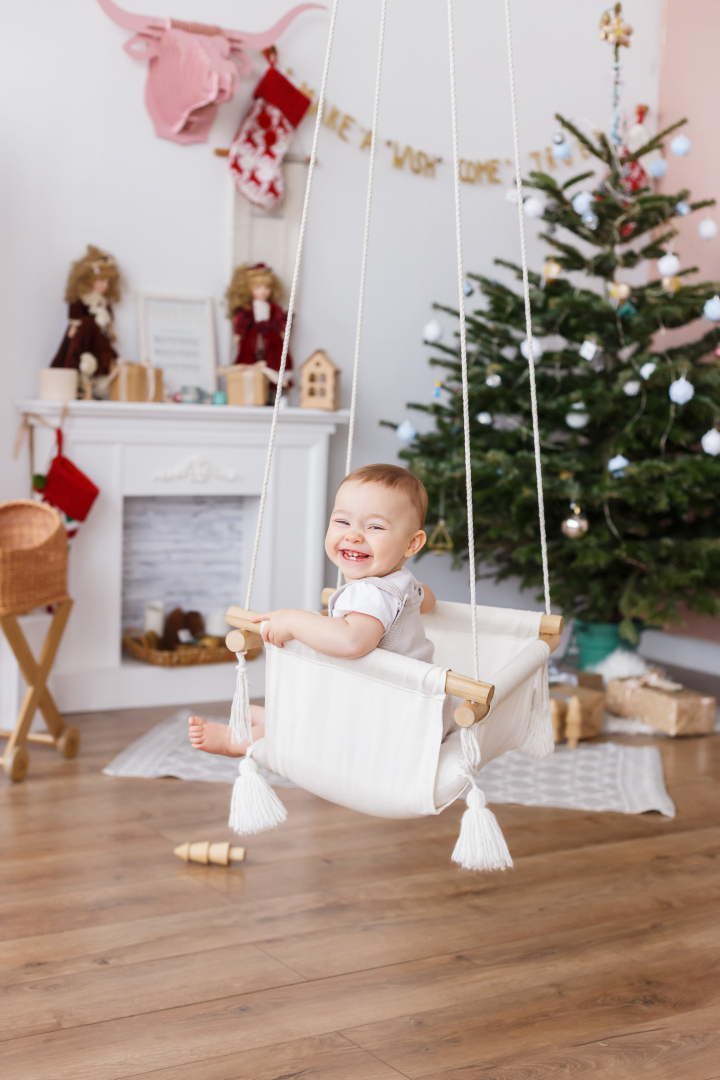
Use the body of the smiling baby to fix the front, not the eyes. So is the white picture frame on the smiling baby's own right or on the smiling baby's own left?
on the smiling baby's own right

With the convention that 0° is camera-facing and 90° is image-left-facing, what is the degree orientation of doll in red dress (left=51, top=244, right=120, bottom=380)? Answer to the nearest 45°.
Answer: approximately 315°

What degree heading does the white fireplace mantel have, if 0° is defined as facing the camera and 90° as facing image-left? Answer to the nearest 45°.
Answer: approximately 315°

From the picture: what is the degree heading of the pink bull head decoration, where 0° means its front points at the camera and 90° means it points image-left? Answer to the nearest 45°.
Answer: approximately 315°
